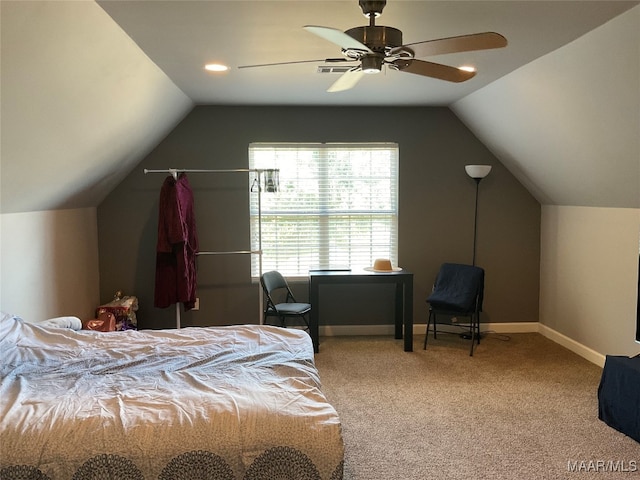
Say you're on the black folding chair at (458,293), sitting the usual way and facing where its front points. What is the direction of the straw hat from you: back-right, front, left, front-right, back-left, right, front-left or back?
front-right

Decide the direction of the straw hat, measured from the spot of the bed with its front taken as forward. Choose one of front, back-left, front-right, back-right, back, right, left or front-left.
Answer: front-left

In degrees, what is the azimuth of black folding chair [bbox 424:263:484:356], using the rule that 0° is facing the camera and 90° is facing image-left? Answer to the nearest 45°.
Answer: approximately 45°

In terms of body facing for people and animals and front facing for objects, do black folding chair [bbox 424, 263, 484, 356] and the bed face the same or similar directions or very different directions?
very different directions

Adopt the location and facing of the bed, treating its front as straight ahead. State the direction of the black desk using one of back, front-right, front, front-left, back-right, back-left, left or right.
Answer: front-left

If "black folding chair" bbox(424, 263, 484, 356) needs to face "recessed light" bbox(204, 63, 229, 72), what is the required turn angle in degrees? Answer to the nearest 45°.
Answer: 0° — it already faces it

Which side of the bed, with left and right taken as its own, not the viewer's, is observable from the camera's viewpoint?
right

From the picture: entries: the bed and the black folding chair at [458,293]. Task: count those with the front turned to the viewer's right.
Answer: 1
